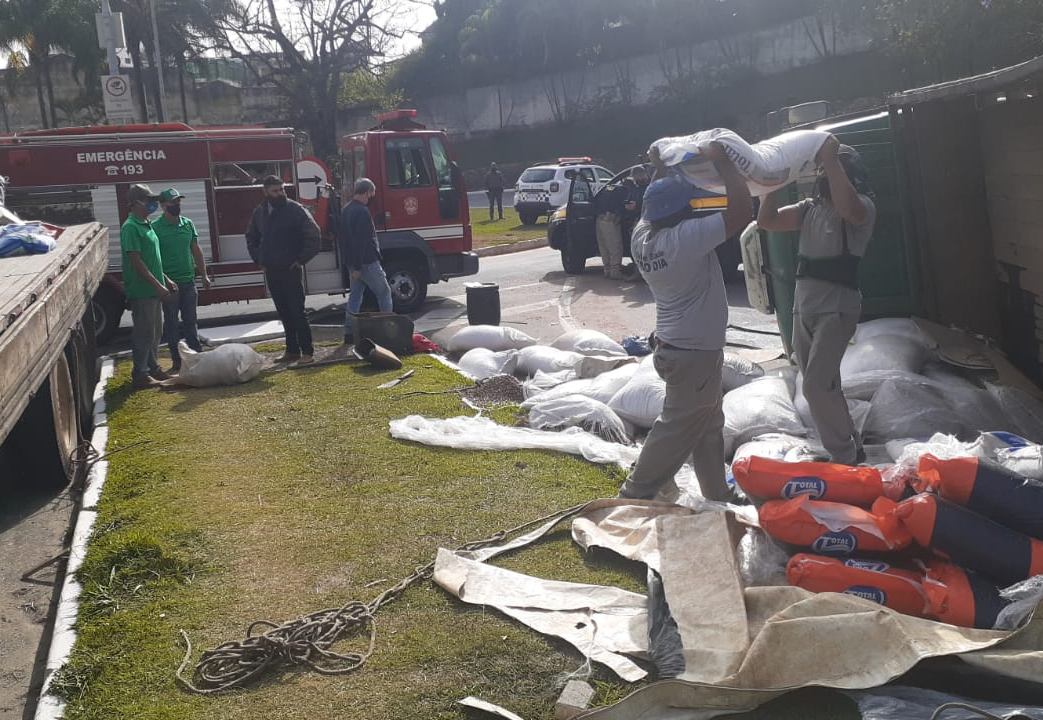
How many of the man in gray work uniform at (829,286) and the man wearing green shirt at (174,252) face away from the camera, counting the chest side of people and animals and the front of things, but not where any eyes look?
0

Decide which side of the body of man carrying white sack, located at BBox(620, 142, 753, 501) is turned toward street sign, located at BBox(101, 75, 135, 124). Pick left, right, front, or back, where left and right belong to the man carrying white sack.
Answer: left

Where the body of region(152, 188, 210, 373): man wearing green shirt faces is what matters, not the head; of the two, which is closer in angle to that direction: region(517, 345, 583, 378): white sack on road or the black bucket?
the white sack on road

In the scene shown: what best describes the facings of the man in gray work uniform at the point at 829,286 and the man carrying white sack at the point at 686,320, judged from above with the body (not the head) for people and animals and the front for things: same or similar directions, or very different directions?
very different directions

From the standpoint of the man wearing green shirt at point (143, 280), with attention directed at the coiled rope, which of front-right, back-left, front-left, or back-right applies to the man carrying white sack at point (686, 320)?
front-left

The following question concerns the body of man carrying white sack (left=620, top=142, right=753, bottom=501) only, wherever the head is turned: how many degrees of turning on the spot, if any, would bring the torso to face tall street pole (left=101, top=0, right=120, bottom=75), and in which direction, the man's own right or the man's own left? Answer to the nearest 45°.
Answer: approximately 90° to the man's own left

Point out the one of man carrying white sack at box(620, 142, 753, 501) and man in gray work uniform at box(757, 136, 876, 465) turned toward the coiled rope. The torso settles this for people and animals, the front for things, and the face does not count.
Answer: the man in gray work uniform

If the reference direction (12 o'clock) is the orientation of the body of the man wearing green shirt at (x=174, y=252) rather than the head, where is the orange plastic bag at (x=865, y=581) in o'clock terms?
The orange plastic bag is roughly at 1 o'clock from the man wearing green shirt.

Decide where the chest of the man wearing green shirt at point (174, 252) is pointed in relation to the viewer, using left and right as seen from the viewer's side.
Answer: facing the viewer and to the right of the viewer

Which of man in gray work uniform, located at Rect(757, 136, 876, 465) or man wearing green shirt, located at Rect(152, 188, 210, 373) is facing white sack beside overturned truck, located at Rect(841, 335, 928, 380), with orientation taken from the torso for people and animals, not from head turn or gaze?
the man wearing green shirt

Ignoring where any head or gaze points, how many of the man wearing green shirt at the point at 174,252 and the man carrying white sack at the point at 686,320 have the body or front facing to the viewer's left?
0

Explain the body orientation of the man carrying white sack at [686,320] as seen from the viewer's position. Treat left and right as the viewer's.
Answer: facing away from the viewer and to the right of the viewer

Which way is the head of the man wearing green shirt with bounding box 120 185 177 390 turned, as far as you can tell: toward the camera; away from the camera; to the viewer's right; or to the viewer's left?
to the viewer's right

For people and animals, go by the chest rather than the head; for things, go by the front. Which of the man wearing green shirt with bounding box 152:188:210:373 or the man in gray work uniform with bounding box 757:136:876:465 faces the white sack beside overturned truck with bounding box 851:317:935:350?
the man wearing green shirt

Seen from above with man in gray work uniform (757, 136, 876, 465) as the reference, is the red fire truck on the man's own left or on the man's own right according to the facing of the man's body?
on the man's own right

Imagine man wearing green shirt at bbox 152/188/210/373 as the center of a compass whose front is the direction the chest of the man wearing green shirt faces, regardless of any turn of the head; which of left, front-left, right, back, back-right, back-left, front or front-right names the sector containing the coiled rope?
front-right

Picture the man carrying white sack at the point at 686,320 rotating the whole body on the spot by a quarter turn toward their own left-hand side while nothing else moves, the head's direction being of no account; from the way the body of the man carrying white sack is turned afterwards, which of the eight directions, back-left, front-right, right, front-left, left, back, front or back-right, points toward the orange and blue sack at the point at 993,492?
back
